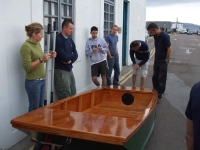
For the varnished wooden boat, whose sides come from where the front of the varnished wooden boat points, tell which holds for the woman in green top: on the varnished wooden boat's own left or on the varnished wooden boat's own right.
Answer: on the varnished wooden boat's own right

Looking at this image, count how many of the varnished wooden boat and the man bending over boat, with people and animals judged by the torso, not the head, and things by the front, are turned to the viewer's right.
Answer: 0

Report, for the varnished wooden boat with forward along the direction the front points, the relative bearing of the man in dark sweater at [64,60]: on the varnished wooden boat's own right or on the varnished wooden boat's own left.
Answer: on the varnished wooden boat's own right

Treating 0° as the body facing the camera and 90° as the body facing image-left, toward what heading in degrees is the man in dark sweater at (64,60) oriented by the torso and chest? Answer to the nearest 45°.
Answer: approximately 315°

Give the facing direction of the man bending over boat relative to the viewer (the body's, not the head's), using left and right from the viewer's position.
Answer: facing the viewer and to the left of the viewer

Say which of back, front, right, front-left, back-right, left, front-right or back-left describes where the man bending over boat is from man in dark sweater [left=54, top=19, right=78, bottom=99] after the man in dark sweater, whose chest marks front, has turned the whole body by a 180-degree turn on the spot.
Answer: right

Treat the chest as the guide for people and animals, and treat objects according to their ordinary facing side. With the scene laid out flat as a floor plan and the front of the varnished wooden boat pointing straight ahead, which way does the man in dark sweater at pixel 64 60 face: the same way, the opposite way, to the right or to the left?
to the left
